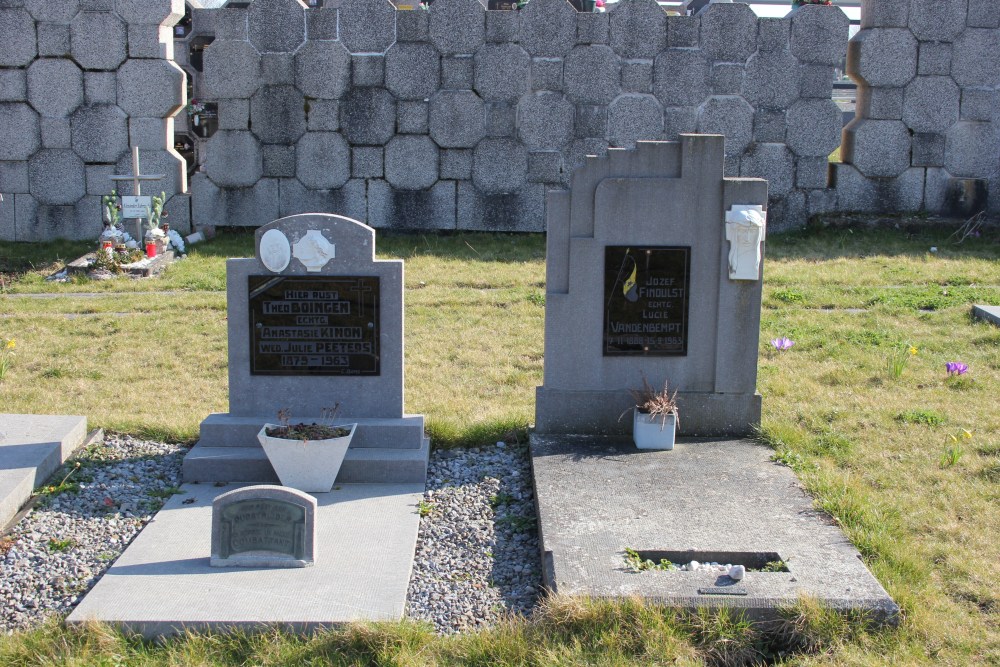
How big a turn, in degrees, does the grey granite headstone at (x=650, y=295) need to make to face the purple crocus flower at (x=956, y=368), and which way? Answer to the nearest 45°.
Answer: approximately 135° to its left

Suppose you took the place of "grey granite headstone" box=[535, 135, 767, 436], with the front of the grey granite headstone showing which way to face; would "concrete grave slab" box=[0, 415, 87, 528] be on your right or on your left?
on your right

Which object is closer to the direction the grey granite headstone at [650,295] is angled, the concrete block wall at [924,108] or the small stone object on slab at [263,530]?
the small stone object on slab

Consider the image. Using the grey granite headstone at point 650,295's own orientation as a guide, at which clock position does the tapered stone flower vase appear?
The tapered stone flower vase is roughly at 2 o'clock from the grey granite headstone.

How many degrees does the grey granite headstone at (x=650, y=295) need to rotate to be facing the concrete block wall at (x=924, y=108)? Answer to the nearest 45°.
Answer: approximately 135° to its left

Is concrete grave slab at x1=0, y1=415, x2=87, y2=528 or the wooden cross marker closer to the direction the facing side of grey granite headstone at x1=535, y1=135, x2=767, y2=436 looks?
the concrete grave slab

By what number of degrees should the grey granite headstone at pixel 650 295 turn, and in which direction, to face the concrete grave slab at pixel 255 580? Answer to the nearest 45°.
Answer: approximately 45° to its right

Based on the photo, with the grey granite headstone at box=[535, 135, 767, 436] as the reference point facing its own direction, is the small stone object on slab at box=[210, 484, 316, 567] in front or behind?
in front

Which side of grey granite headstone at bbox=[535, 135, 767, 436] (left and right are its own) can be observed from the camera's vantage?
front

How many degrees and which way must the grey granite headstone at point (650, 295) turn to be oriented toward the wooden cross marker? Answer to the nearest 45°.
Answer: approximately 135° to its right

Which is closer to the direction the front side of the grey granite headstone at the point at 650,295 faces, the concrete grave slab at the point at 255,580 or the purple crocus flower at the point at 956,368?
the concrete grave slab
